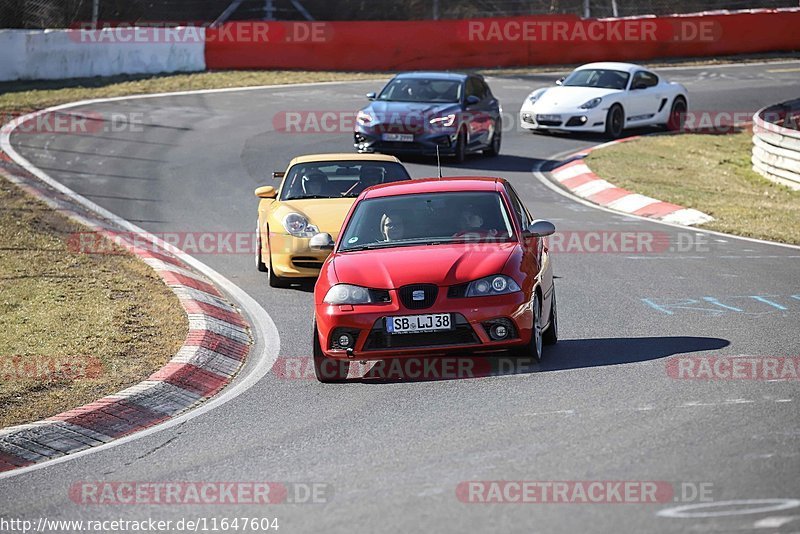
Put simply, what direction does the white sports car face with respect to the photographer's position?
facing the viewer and to the left of the viewer

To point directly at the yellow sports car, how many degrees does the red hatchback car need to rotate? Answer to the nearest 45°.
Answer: approximately 180°

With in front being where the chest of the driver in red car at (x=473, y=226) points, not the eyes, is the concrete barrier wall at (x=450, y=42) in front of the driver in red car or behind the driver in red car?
behind

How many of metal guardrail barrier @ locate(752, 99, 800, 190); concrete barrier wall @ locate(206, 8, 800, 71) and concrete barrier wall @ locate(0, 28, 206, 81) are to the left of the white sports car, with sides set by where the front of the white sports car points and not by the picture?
1

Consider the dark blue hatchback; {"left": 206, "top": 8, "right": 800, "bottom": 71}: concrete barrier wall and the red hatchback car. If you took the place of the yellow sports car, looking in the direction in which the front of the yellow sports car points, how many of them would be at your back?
2

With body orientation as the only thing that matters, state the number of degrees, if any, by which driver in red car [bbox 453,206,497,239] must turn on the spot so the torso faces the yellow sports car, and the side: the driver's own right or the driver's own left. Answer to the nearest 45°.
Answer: approximately 135° to the driver's own right

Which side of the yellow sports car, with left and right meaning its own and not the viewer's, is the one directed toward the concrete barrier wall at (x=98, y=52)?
back

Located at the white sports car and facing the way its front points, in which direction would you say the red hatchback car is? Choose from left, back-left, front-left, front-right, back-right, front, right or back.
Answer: front-left

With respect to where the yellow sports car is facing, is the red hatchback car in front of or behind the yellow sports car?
in front

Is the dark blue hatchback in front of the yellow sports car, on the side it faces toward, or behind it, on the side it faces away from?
behind

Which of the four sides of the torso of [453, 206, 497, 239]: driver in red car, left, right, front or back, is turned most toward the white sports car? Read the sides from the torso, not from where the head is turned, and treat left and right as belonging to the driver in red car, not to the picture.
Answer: back

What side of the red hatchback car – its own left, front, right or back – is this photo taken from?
front

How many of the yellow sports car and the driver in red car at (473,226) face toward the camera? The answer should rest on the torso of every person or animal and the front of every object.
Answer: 2

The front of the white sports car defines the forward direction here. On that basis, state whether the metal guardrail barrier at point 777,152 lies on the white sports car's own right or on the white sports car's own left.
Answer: on the white sports car's own left

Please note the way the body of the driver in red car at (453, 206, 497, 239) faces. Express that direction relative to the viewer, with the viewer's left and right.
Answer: facing the viewer

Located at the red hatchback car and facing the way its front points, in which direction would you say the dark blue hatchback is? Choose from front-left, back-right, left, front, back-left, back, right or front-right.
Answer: back

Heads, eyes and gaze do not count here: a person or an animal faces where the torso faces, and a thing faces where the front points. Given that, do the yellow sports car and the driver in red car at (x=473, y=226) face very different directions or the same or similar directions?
same or similar directions

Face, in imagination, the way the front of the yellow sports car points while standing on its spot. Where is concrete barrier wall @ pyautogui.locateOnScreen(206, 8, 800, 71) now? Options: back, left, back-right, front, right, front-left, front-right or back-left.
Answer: back
